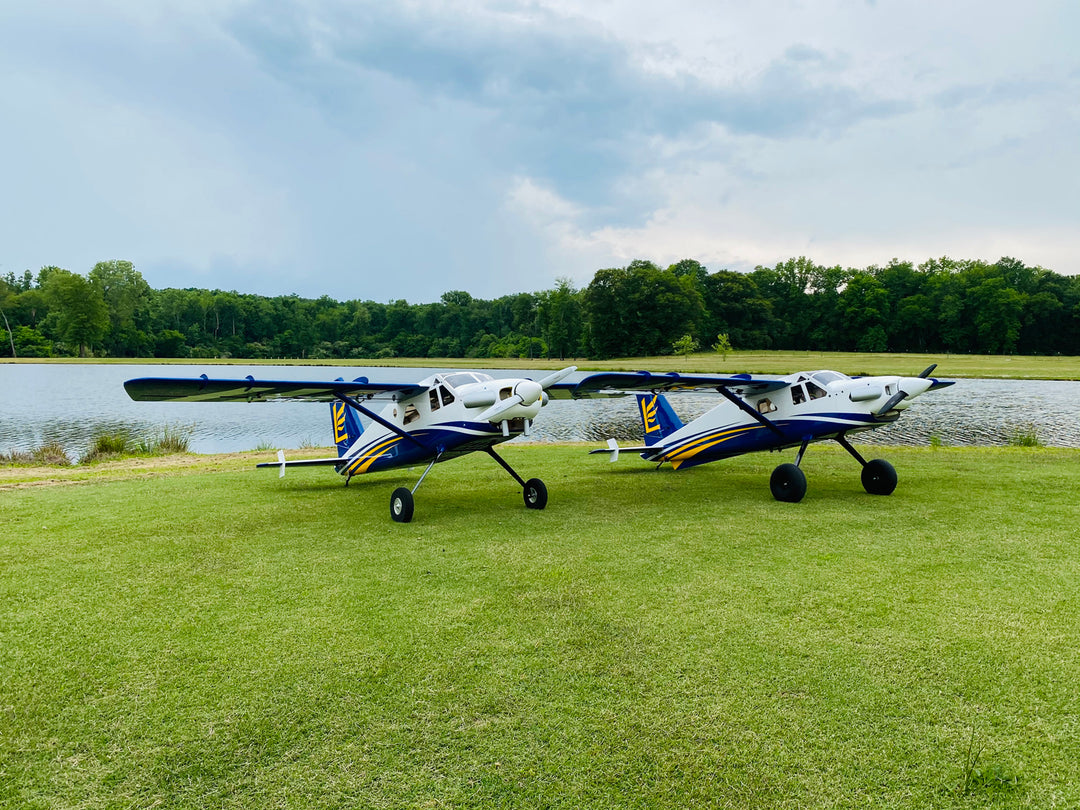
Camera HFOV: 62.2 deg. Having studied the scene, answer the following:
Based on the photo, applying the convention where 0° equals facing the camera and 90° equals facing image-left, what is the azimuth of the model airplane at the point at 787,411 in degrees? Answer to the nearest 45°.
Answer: approximately 315°

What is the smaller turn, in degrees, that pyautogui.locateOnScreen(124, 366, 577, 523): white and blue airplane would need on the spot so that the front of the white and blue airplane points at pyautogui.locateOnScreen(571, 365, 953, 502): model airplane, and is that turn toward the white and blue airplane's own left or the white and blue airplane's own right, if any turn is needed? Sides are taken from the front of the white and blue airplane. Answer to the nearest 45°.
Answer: approximately 45° to the white and blue airplane's own left

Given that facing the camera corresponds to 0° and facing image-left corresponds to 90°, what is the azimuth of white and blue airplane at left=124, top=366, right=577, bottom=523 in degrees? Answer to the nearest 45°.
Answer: approximately 315°

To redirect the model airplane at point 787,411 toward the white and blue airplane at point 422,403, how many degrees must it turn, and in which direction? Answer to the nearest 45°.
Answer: approximately 90° to its right
